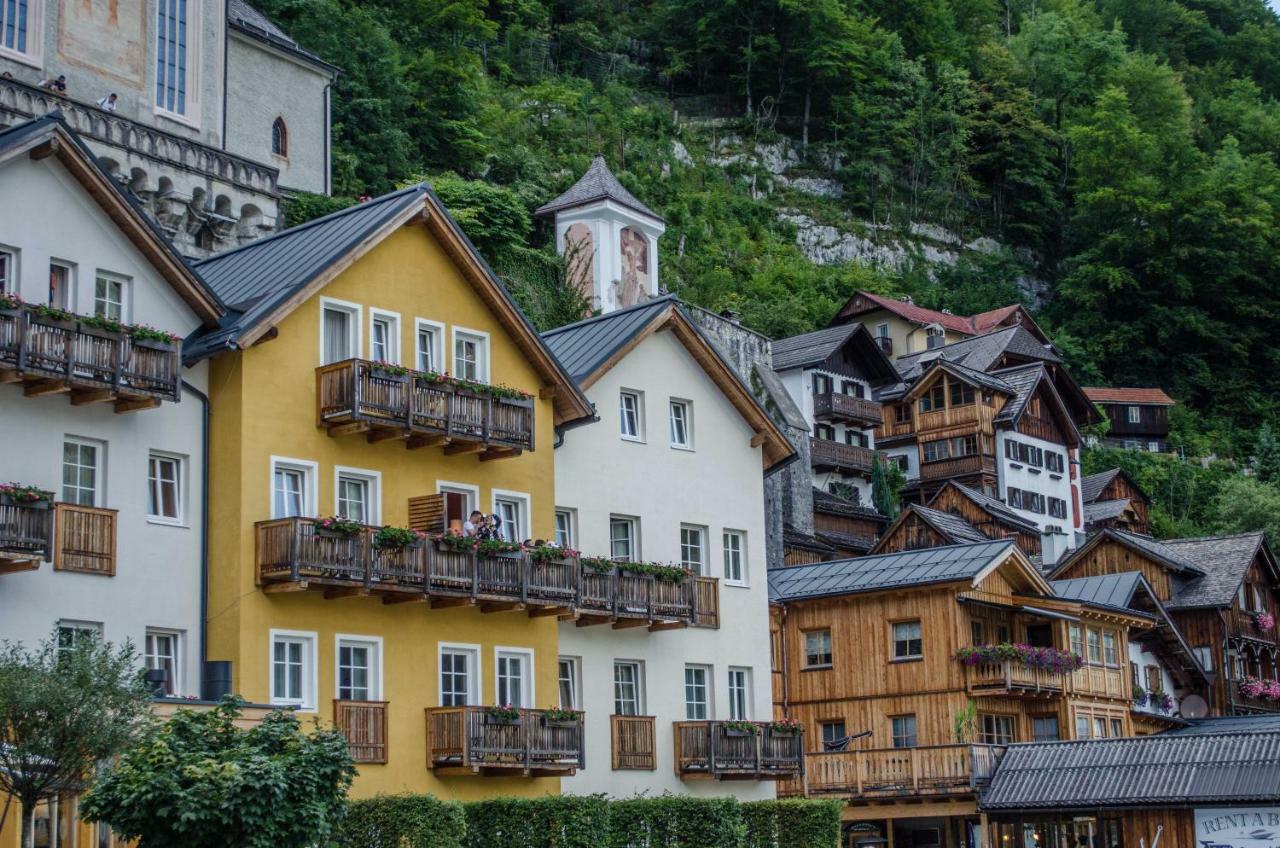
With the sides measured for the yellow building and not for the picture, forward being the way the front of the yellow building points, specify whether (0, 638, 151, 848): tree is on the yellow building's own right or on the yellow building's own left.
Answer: on the yellow building's own right

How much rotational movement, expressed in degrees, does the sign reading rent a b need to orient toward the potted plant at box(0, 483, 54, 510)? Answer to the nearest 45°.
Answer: approximately 45° to its right

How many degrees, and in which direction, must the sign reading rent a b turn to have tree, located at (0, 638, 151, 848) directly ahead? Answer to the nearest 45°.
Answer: approximately 45° to its right

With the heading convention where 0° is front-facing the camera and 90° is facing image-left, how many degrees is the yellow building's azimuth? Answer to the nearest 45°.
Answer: approximately 315°

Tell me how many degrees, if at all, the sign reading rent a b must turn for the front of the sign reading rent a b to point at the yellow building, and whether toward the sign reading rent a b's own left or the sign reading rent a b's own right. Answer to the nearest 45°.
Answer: approximately 45° to the sign reading rent a b's own right

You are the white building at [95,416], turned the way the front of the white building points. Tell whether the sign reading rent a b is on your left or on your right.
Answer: on your left

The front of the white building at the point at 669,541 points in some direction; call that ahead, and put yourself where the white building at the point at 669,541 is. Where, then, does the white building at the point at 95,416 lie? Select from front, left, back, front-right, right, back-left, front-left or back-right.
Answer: right

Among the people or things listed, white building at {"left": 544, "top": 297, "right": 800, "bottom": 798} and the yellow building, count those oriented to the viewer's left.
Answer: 0

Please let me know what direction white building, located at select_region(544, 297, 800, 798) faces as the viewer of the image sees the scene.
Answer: facing the viewer and to the right of the viewer

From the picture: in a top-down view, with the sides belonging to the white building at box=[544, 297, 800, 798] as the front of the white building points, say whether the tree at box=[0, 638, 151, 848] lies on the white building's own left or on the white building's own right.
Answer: on the white building's own right

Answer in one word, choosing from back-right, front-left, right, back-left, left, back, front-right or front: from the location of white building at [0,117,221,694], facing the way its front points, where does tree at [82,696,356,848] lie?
front-right

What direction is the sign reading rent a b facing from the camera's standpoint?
toward the camera
